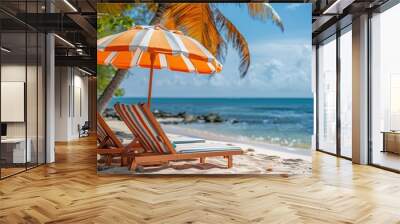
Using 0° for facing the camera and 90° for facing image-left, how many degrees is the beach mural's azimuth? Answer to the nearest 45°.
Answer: approximately 0°

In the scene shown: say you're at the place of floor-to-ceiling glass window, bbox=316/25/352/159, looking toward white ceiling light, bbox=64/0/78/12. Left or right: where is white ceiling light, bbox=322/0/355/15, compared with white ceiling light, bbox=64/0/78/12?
left
